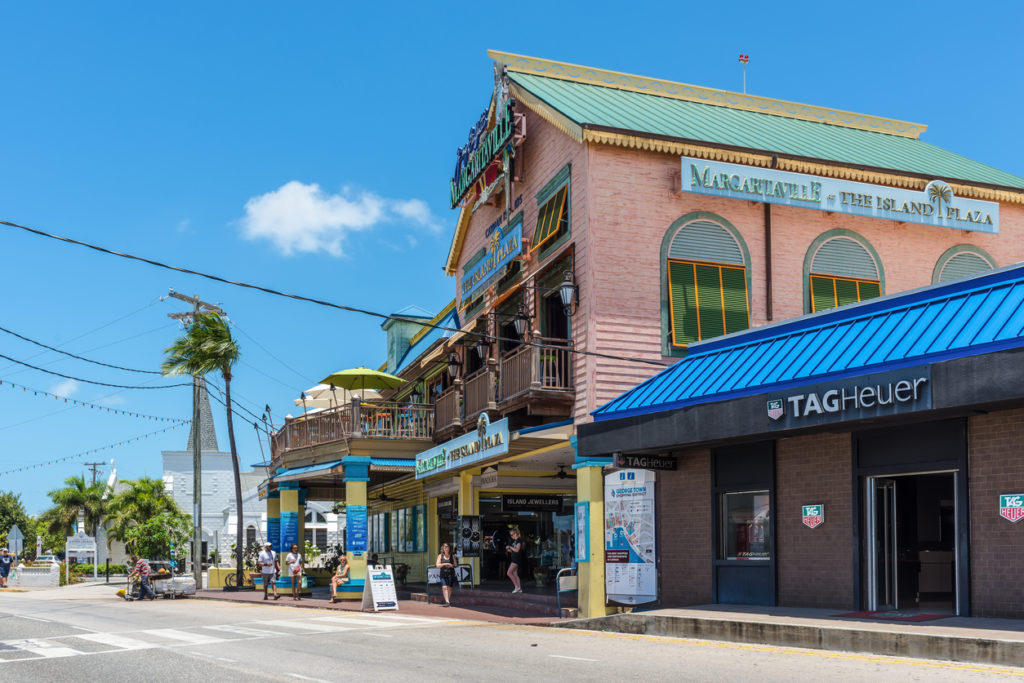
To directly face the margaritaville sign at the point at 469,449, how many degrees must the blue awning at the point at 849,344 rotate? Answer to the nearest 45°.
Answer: approximately 90° to its right

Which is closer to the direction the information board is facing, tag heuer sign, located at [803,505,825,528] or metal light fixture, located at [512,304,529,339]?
the tag heuer sign

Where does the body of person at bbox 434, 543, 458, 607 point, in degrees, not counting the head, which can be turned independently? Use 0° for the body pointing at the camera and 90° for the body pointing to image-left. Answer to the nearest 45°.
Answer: approximately 0°

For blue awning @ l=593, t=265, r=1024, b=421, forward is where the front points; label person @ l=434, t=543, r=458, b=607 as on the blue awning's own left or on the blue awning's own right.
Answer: on the blue awning's own right
